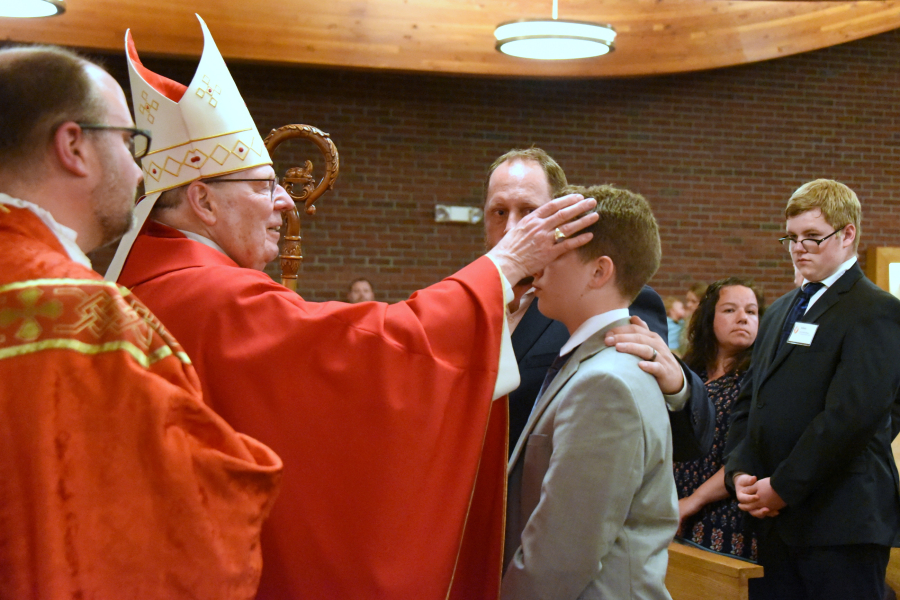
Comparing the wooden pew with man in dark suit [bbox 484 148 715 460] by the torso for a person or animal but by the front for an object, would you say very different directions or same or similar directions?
same or similar directions

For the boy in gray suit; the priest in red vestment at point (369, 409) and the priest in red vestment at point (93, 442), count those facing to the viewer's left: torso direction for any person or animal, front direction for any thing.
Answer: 1

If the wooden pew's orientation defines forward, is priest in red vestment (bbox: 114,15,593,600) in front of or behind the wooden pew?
in front

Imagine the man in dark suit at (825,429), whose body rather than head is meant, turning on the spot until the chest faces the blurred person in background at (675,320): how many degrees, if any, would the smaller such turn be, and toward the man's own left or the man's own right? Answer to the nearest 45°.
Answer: approximately 135° to the man's own right

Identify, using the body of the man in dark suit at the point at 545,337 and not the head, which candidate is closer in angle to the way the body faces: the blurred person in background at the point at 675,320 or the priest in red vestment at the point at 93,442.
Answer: the priest in red vestment

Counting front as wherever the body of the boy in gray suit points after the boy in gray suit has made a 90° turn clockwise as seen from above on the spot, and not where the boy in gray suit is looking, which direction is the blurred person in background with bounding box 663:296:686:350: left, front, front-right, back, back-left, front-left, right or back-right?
front

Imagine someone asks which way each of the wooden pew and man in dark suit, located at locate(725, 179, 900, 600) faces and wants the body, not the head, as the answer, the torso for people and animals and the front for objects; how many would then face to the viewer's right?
0

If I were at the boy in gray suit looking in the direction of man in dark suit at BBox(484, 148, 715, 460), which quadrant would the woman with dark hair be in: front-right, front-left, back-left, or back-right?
front-right

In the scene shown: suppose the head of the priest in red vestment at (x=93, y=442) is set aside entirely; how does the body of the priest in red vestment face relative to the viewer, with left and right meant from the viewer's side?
facing away from the viewer and to the right of the viewer

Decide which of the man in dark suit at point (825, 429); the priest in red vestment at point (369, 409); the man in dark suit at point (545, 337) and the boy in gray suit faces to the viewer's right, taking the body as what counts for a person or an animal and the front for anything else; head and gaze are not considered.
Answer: the priest in red vestment

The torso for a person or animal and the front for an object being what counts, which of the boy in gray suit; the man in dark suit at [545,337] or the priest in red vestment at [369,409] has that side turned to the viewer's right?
the priest in red vestment

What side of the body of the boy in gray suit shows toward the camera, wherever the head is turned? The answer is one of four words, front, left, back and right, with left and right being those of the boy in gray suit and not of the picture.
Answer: left

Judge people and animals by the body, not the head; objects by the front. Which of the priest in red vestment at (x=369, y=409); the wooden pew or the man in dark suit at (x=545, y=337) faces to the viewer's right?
the priest in red vestment

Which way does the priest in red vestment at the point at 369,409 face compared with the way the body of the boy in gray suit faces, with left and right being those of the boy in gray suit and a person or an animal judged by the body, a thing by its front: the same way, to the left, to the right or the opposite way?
the opposite way
